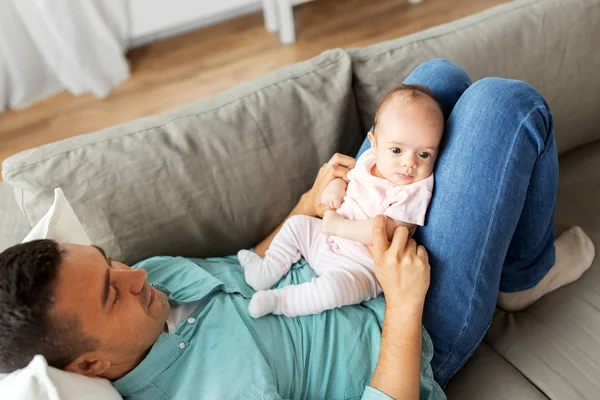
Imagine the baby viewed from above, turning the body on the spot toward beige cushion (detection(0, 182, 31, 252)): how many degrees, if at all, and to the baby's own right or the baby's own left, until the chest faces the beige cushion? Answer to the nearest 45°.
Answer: approximately 45° to the baby's own right

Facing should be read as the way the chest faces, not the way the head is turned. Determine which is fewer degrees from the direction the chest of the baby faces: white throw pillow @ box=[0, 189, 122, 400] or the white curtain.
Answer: the white throw pillow

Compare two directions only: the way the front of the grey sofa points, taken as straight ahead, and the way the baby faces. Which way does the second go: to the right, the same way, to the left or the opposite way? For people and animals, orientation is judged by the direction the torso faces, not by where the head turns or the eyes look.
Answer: to the right

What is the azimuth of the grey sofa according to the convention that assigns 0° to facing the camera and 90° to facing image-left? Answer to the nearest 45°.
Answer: approximately 315°

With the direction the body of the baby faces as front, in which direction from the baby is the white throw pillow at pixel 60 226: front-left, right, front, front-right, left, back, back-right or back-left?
front-right

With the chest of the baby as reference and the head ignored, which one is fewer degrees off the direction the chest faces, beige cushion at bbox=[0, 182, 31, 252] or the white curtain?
the beige cushion

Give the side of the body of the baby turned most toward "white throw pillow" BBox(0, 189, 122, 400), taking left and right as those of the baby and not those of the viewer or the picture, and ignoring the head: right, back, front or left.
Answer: front

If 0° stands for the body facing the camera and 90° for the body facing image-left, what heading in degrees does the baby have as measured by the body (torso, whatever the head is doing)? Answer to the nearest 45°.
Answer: approximately 45°

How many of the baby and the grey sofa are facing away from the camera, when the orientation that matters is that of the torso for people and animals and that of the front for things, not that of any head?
0
